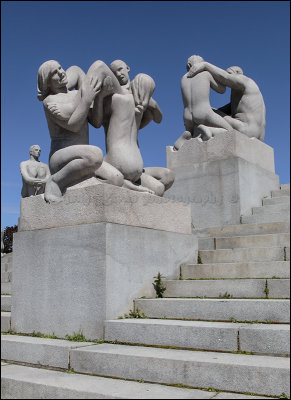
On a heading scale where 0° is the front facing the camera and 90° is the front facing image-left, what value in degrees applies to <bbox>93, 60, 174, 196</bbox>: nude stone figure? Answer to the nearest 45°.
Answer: approximately 135°

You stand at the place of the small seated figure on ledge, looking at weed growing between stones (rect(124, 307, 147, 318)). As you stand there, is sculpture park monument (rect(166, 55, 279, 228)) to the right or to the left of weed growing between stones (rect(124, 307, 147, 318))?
left
